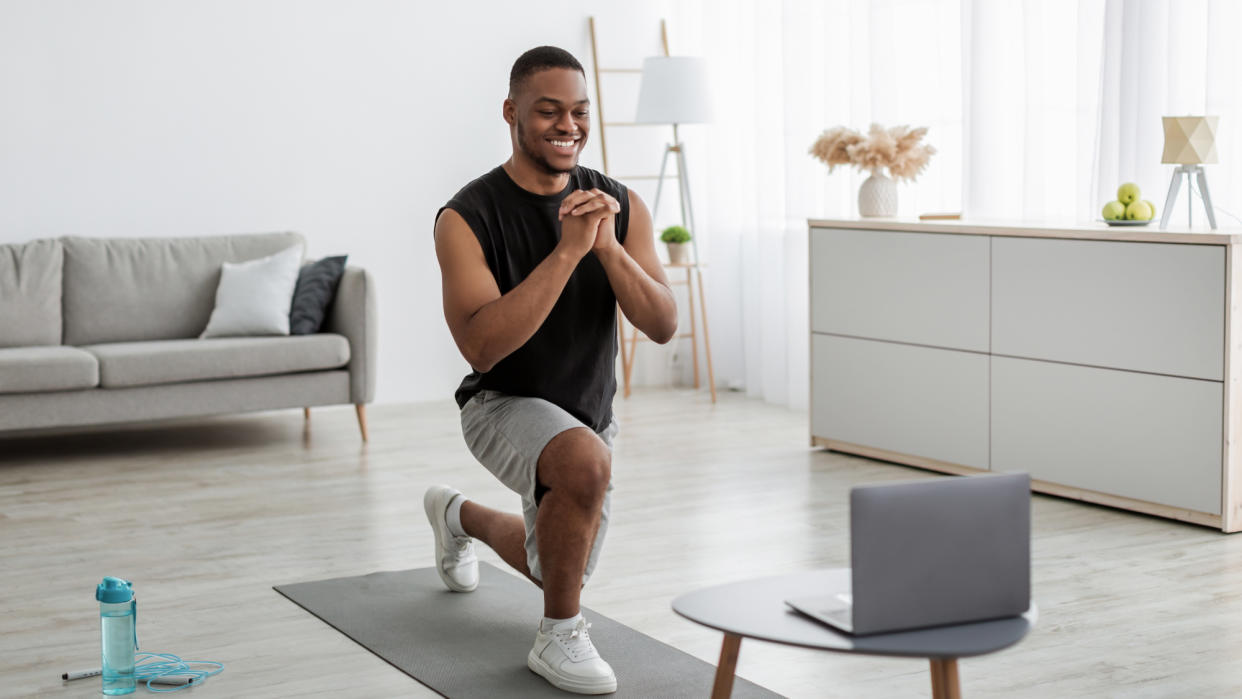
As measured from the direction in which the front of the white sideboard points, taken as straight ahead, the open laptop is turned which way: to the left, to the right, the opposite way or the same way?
to the right

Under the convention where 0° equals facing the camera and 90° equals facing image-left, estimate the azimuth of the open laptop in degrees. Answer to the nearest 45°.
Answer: approximately 135°

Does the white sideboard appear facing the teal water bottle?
yes

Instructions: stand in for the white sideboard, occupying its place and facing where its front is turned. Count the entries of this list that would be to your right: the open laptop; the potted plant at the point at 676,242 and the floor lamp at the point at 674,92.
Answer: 2

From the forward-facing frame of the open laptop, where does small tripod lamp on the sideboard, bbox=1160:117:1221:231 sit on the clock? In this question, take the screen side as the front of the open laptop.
The small tripod lamp on the sideboard is roughly at 2 o'clock from the open laptop.

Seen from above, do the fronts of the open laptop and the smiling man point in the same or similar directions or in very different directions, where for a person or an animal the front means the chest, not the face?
very different directions

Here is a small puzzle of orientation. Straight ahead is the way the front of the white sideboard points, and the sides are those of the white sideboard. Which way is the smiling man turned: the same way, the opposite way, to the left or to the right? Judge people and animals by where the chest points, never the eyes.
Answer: to the left

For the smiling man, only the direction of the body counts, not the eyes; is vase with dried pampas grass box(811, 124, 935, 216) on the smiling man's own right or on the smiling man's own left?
on the smiling man's own left

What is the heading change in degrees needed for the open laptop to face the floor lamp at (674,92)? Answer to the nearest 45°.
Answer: approximately 45° to its right

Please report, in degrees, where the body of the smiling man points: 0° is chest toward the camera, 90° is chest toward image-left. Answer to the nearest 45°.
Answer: approximately 315°
